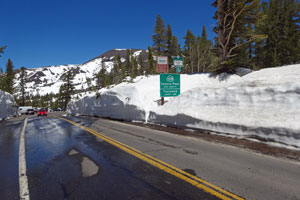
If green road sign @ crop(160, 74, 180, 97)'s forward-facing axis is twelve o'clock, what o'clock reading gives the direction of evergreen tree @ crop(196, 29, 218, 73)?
The evergreen tree is roughly at 7 o'clock from the green road sign.

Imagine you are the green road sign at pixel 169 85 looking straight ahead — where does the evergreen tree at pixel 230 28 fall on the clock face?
The evergreen tree is roughly at 8 o'clock from the green road sign.

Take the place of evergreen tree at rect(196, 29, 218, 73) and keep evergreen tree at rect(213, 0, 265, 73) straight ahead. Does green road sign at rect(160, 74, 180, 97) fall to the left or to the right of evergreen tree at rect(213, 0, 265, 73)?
right

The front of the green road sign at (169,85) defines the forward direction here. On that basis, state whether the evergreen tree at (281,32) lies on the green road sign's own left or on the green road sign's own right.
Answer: on the green road sign's own left

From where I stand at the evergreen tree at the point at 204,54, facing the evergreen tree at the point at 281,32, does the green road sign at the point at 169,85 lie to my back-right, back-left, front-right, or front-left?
front-right

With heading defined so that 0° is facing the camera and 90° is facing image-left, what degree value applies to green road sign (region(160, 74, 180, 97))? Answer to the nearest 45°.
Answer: approximately 0°
